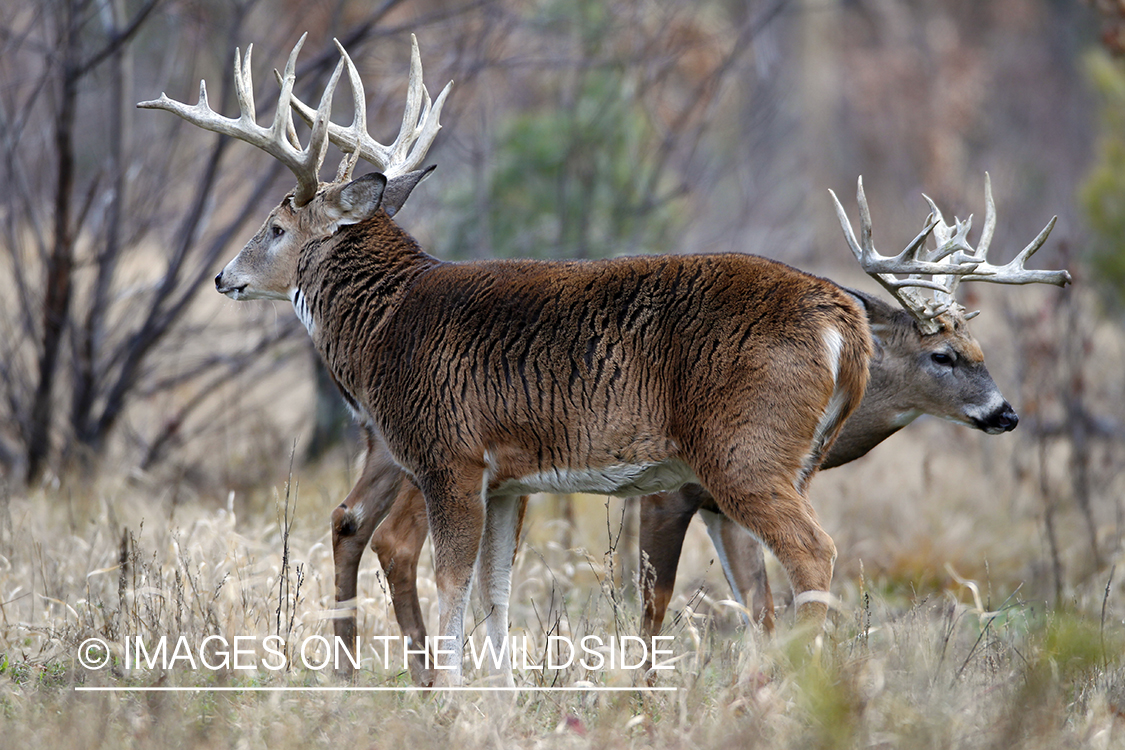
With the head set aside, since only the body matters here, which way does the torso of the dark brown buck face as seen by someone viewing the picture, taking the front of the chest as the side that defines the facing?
to the viewer's left

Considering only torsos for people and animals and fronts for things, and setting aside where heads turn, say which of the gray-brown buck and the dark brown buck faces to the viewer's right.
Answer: the gray-brown buck

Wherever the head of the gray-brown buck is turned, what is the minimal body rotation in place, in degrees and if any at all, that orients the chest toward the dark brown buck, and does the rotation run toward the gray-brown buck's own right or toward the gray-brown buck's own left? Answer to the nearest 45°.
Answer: approximately 135° to the gray-brown buck's own right

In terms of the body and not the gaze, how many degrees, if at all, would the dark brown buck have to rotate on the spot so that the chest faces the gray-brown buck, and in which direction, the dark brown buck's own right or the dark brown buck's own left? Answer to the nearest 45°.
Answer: approximately 135° to the dark brown buck's own right

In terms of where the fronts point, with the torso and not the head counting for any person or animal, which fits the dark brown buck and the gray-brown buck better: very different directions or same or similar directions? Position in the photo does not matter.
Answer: very different directions

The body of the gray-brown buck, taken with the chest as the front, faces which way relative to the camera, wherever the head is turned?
to the viewer's right

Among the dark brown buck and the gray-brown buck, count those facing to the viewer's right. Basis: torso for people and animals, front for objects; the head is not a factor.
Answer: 1
